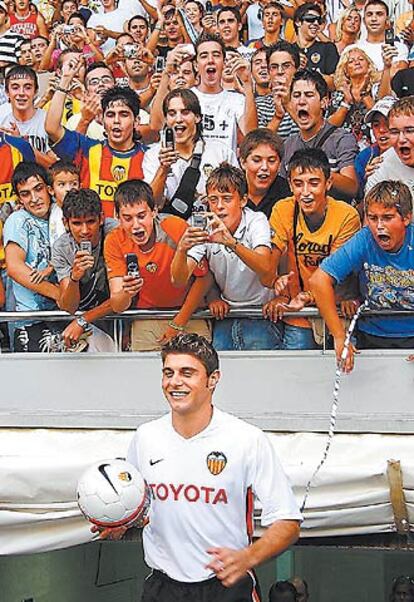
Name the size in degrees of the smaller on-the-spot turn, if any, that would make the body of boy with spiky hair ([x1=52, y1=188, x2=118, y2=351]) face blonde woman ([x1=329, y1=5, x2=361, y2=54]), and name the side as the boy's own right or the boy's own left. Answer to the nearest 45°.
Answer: approximately 135° to the boy's own left

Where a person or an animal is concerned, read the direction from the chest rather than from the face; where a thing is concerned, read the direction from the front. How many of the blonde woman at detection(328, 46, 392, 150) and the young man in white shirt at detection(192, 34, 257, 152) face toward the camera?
2

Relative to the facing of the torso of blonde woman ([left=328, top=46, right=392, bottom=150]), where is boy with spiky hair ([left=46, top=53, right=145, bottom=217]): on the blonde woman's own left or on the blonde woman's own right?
on the blonde woman's own right

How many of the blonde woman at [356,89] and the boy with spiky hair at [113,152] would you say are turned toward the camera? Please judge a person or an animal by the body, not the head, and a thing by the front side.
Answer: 2

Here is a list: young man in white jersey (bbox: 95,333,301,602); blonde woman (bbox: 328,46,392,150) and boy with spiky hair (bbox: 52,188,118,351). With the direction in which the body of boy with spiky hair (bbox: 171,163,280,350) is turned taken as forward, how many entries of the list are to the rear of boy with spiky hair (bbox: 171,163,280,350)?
1

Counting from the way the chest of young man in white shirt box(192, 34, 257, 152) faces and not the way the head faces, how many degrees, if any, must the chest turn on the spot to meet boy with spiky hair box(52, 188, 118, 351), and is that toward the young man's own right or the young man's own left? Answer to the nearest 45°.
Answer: approximately 45° to the young man's own right

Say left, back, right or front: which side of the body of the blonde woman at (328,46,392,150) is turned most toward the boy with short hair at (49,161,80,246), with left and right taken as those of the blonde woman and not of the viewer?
right

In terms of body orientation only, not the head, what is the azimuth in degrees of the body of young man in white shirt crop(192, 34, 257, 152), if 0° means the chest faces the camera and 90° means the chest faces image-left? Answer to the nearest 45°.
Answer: approximately 0°

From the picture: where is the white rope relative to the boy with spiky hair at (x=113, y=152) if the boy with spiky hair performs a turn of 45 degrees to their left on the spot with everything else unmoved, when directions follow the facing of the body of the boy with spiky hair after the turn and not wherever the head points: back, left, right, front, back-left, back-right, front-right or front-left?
front
